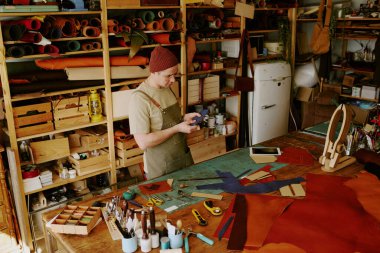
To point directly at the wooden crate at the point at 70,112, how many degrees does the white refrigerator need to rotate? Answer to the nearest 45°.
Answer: approximately 90° to its right

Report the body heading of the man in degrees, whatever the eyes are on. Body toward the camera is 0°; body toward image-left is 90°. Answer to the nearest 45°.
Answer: approximately 315°

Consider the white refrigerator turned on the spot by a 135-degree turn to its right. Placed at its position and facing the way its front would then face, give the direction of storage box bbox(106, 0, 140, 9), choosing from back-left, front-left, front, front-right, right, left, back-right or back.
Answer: front-left

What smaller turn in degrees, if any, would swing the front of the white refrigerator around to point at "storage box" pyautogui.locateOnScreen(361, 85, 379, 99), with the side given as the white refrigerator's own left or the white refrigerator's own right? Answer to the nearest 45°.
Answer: approximately 45° to the white refrigerator's own left

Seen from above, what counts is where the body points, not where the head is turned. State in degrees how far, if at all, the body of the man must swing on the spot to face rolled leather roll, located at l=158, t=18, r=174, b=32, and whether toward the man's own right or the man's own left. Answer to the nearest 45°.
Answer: approximately 135° to the man's own left

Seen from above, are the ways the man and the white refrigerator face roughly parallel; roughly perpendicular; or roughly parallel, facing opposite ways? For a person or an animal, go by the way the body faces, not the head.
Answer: roughly parallel

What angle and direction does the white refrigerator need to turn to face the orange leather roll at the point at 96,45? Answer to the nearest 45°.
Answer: approximately 90° to its right

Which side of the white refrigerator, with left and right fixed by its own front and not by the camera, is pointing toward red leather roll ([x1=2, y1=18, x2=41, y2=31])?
right

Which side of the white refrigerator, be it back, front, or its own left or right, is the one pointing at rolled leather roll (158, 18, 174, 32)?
right

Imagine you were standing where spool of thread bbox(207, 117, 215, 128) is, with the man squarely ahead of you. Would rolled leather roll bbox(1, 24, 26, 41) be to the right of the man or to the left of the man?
right

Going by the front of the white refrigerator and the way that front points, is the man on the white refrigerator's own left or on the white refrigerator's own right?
on the white refrigerator's own right

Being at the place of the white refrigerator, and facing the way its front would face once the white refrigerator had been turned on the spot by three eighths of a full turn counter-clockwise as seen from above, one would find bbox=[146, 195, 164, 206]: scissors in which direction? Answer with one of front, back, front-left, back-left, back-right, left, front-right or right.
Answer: back

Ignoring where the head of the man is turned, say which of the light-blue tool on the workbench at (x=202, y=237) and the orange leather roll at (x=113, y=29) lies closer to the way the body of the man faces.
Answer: the light-blue tool on the workbench

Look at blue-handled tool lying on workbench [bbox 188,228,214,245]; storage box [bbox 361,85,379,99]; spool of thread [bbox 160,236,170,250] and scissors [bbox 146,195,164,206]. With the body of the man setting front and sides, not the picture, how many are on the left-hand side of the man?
1

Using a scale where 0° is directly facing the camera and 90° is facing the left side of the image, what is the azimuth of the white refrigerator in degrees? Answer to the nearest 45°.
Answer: approximately 315°

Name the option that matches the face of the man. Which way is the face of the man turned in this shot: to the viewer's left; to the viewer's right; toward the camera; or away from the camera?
to the viewer's right
